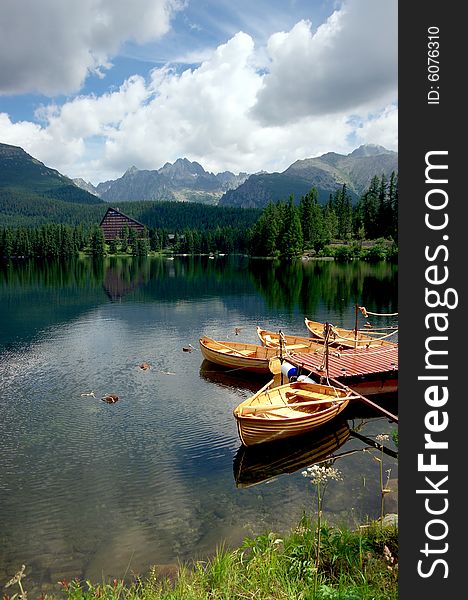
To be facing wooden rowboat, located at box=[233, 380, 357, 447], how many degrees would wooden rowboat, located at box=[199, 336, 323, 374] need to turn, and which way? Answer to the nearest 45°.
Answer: approximately 135° to its left

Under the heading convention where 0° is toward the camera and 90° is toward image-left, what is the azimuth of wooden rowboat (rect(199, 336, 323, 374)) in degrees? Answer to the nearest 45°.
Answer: approximately 135°

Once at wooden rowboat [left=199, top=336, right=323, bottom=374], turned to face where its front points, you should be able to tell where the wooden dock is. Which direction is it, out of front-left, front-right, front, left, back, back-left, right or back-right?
back

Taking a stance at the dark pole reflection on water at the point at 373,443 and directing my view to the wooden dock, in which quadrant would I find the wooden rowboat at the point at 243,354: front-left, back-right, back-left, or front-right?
front-left

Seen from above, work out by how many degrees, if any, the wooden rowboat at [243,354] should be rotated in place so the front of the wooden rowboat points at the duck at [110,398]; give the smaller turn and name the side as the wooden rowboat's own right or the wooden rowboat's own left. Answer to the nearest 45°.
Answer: approximately 90° to the wooden rowboat's own left

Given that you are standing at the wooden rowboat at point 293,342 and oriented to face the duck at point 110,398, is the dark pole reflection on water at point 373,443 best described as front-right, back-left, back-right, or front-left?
front-left

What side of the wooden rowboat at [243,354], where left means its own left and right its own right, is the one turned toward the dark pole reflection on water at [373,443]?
back
